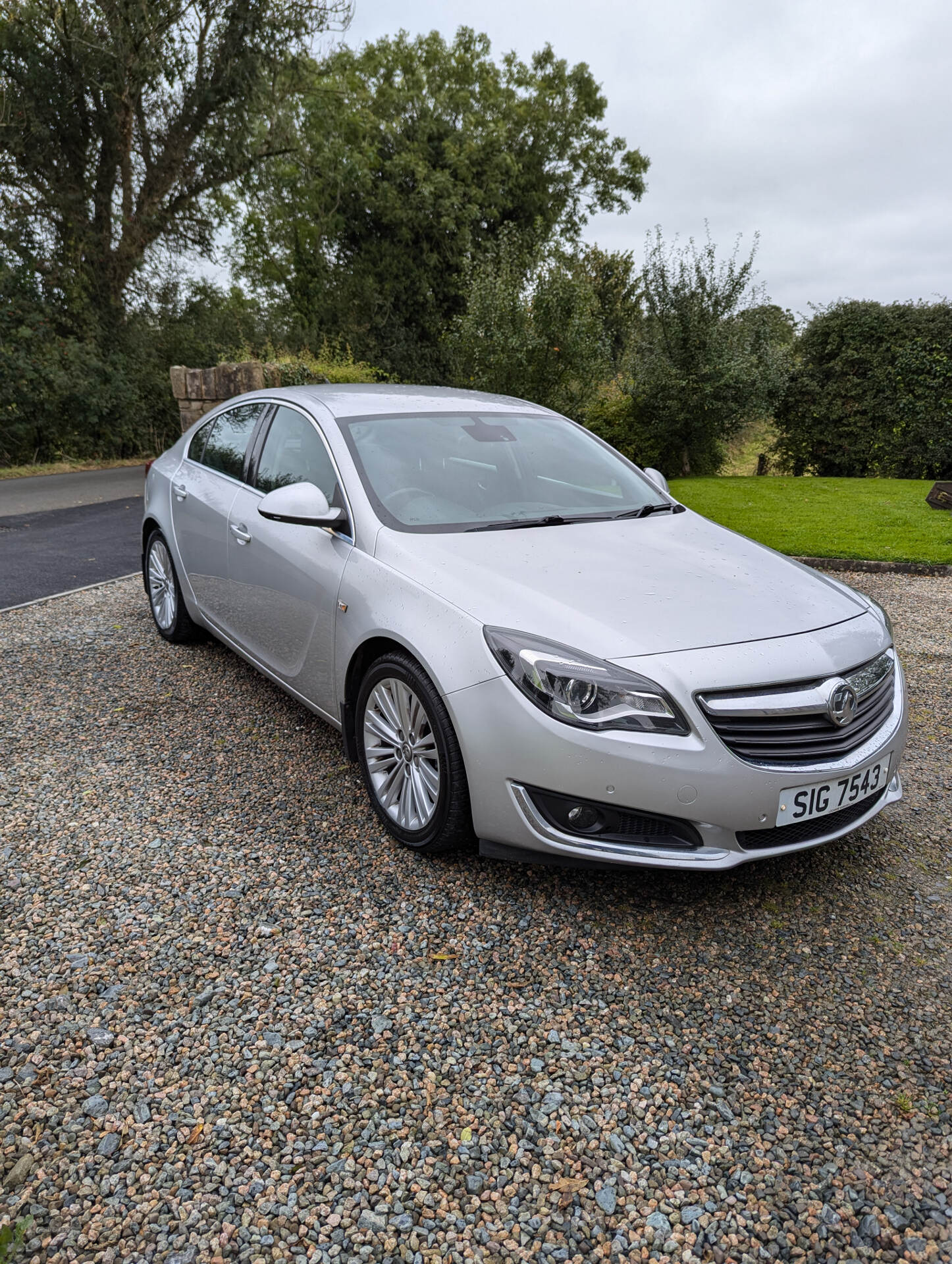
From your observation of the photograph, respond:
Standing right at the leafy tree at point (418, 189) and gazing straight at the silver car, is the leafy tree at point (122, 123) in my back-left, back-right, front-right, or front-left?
front-right

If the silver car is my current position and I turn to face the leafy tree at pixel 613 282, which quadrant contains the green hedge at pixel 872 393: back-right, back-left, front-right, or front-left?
front-right

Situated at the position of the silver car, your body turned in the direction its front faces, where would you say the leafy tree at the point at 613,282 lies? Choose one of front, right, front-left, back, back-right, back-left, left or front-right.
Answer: back-left

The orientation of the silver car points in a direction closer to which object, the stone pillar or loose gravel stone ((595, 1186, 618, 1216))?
the loose gravel stone

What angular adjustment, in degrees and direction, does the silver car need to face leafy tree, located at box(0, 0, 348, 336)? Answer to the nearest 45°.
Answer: approximately 180°

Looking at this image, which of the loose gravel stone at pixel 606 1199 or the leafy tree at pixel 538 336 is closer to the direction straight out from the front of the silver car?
the loose gravel stone

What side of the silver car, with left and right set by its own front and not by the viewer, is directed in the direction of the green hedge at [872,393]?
left

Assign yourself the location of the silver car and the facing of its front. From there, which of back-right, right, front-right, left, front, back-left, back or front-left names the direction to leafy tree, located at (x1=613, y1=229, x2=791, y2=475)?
back-left

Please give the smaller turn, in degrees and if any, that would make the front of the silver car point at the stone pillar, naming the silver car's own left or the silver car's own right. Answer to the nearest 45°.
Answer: approximately 180°

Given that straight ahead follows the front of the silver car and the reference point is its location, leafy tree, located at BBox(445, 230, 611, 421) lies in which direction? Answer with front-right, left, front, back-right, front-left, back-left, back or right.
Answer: back-left

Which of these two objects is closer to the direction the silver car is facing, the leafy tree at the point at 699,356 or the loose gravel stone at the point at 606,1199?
the loose gravel stone

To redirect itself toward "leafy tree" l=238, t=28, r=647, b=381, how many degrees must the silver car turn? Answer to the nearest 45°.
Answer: approximately 135° to its left

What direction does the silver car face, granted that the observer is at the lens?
facing the viewer and to the right of the viewer
